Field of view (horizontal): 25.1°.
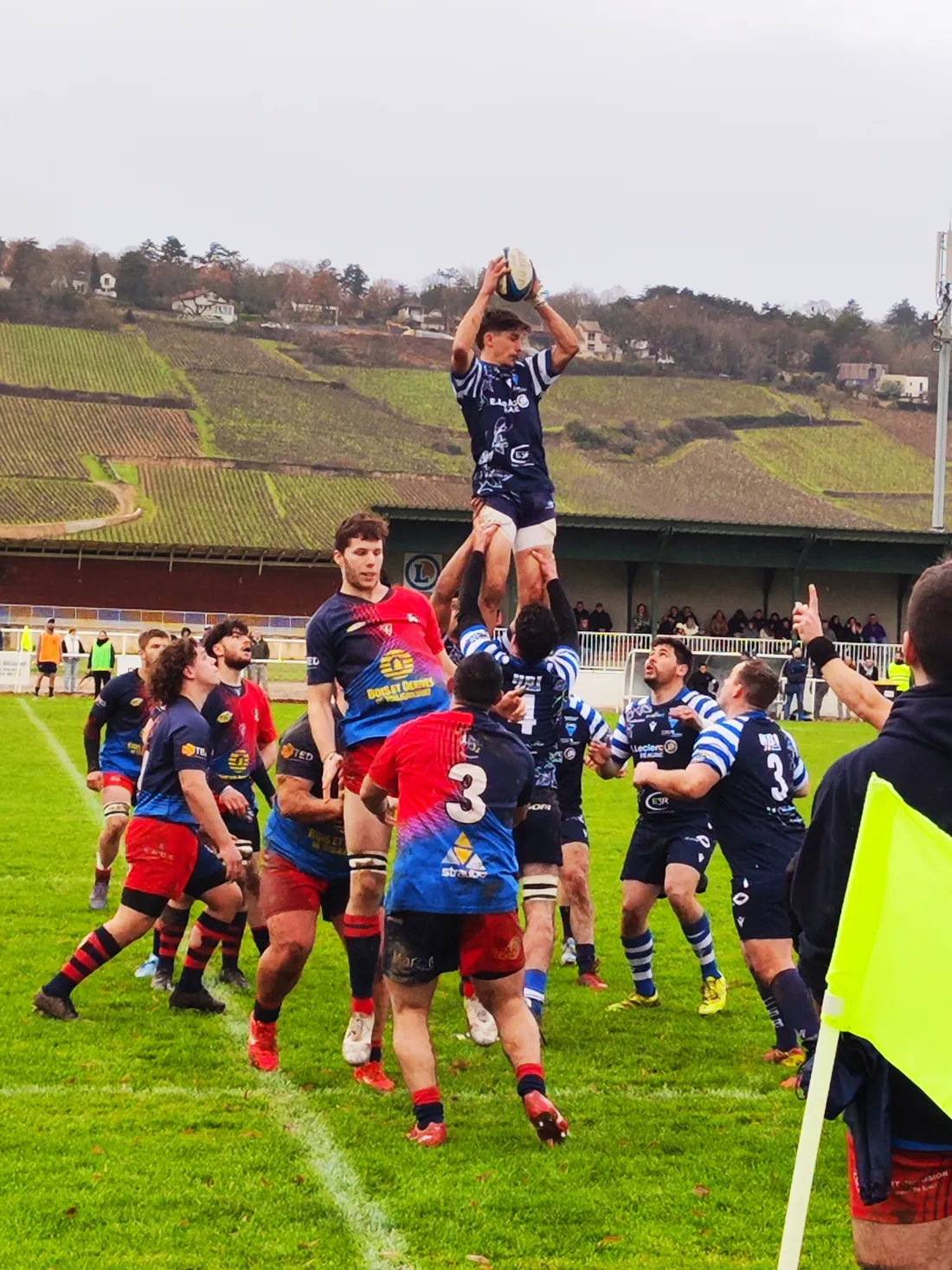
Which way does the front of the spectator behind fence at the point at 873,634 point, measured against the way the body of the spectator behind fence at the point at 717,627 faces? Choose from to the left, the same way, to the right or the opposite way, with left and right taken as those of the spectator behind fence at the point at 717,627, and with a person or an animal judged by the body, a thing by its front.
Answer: the same way

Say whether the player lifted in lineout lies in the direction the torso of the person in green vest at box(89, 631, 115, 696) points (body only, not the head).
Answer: yes

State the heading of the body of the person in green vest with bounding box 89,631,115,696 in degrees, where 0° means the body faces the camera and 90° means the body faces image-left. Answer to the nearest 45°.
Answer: approximately 0°

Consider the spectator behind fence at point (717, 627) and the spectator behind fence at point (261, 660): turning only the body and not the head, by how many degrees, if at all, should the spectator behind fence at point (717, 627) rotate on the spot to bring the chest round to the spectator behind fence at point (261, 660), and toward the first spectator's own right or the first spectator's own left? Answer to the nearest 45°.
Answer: approximately 45° to the first spectator's own right

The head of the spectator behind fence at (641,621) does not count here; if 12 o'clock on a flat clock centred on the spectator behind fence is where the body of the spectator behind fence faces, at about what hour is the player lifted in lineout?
The player lifted in lineout is roughly at 12 o'clock from the spectator behind fence.

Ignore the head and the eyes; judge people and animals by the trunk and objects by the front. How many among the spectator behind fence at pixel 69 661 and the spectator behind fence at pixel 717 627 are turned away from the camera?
0

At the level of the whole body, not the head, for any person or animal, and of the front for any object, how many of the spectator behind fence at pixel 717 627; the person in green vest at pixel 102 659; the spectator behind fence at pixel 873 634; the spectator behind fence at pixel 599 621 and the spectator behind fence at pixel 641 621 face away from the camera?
0

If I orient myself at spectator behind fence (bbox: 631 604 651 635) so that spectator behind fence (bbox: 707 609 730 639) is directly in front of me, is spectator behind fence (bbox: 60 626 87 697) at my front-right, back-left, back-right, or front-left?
back-right

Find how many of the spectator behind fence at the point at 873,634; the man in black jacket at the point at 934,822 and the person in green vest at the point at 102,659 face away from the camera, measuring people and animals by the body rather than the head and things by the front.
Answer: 1

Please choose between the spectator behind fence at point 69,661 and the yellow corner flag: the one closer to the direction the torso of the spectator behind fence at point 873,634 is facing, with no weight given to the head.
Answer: the yellow corner flag

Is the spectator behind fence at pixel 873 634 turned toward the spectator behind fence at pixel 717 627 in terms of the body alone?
no

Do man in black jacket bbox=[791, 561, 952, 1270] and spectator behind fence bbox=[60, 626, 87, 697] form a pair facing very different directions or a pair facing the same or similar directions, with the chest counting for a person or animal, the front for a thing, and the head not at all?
very different directions

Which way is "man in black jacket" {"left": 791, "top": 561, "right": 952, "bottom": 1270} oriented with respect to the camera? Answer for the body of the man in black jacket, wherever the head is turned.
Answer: away from the camera

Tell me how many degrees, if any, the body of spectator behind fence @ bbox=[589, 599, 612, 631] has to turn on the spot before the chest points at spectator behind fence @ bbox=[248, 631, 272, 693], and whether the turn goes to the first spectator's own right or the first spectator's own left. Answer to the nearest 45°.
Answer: approximately 45° to the first spectator's own right

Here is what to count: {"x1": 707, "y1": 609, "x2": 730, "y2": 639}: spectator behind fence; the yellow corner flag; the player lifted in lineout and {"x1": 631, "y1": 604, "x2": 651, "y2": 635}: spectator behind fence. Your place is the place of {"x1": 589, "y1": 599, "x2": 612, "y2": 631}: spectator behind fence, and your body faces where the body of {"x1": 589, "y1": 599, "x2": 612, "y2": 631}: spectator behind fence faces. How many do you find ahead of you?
2

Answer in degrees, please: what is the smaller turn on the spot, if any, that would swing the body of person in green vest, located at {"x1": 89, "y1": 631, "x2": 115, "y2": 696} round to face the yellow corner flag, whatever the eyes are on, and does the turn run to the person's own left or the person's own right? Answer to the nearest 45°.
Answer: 0° — they already face it

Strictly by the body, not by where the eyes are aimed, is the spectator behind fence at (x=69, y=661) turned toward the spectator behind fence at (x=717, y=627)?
no

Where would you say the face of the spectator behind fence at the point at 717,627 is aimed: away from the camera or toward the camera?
toward the camera

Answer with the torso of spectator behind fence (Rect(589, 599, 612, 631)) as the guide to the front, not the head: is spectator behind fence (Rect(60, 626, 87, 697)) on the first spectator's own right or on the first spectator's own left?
on the first spectator's own right

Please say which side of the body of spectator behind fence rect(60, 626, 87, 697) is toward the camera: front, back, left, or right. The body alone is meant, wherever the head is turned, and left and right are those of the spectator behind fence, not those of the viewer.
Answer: front

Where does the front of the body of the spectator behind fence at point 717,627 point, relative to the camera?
toward the camera

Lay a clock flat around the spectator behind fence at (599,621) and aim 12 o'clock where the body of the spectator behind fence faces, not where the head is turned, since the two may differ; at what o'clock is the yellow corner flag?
The yellow corner flag is roughly at 12 o'clock from the spectator behind fence.

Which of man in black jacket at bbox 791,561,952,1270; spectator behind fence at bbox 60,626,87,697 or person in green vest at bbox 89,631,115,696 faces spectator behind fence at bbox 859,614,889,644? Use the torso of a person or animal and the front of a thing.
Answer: the man in black jacket
